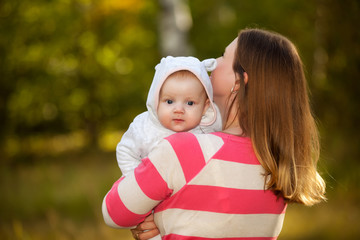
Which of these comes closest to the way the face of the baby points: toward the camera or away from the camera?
toward the camera

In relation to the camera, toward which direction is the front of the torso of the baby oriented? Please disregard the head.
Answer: toward the camera

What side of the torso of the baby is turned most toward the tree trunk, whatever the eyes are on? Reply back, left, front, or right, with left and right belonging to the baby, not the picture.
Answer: back

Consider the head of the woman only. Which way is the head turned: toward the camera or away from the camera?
away from the camera
